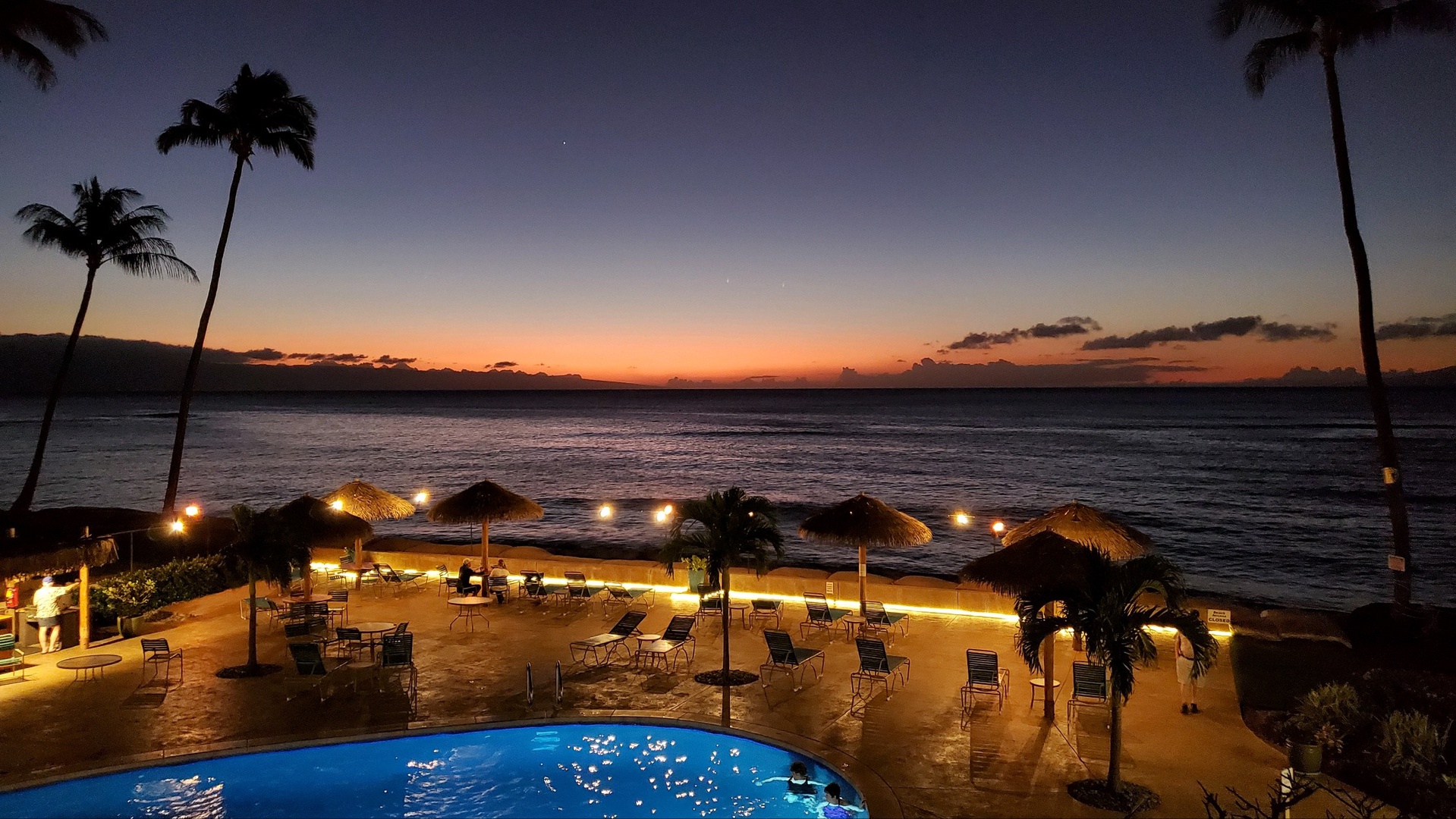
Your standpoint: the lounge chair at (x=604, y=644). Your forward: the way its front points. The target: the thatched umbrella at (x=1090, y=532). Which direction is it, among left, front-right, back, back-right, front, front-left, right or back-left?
back-left

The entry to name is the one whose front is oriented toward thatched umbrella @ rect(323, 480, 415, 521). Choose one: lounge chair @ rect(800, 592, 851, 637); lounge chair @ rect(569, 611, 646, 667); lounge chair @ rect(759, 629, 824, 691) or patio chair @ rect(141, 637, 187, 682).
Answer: the patio chair

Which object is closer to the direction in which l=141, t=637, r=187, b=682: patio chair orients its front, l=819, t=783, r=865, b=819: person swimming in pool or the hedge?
the hedge

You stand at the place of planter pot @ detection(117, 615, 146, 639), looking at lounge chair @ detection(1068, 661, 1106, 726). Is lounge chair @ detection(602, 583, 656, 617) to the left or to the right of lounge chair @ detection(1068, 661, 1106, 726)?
left

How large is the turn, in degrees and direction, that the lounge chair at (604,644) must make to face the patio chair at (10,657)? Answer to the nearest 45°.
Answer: approximately 45° to its right

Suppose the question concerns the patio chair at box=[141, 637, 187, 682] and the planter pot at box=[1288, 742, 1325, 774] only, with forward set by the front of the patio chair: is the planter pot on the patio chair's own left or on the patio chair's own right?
on the patio chair's own right

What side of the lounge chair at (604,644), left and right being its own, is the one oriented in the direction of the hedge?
right
